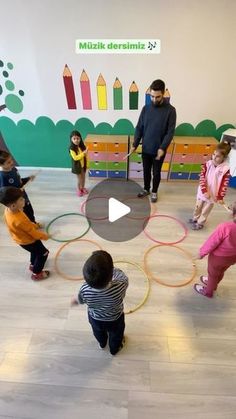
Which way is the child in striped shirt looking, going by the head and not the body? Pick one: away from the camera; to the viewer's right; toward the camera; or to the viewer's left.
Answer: away from the camera

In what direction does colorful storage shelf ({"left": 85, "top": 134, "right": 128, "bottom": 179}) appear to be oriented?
toward the camera

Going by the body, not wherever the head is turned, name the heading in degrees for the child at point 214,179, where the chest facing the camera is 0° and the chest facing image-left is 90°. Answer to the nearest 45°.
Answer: approximately 45°

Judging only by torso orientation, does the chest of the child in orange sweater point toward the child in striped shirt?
no

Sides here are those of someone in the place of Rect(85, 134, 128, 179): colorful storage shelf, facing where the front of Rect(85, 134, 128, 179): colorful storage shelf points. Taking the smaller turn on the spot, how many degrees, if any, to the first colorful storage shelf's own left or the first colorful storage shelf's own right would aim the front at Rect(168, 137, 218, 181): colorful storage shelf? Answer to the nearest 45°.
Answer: approximately 90° to the first colorful storage shelf's own left

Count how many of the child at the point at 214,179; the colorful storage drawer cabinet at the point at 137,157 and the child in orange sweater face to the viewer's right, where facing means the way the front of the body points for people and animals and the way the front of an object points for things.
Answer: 1

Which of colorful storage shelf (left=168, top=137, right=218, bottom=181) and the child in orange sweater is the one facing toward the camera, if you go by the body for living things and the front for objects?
the colorful storage shelf

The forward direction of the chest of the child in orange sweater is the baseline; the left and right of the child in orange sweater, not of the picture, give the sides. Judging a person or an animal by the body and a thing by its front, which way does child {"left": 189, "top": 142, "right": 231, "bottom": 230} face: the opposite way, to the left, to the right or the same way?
the opposite way

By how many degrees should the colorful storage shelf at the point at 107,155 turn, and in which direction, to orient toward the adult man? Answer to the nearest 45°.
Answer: approximately 45° to its left

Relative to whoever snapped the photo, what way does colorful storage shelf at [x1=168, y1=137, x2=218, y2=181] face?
facing the viewer

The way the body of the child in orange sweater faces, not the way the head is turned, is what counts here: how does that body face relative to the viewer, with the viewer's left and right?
facing to the right of the viewer

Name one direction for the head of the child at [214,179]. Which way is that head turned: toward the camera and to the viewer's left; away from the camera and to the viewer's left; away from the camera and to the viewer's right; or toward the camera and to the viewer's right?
toward the camera and to the viewer's left

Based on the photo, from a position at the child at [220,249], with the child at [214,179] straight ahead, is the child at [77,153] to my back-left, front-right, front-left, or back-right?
front-left

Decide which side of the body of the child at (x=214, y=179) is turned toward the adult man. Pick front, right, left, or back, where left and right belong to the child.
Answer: right

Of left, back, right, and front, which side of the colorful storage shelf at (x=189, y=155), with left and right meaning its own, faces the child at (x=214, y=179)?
front

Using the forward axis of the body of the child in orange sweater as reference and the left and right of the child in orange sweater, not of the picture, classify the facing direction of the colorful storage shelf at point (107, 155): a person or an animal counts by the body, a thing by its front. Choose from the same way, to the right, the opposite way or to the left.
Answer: to the right

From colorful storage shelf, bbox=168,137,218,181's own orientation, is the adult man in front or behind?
in front
